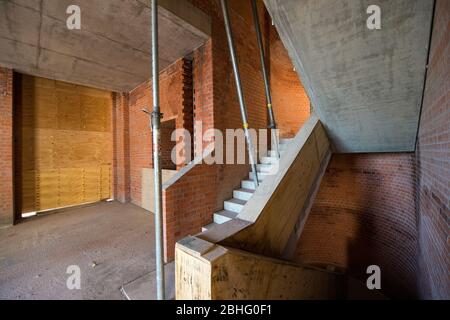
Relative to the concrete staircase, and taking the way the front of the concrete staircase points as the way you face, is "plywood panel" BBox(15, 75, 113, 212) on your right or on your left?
on your right

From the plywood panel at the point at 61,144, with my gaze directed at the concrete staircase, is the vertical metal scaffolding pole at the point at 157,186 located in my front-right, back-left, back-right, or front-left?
front-right

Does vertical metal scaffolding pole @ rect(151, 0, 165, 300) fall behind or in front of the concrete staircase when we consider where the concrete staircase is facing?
in front

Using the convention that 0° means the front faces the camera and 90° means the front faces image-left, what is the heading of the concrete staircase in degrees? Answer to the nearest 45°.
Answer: approximately 45°

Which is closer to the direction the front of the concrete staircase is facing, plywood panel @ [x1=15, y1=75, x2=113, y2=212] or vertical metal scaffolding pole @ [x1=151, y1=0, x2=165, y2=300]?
the vertical metal scaffolding pole

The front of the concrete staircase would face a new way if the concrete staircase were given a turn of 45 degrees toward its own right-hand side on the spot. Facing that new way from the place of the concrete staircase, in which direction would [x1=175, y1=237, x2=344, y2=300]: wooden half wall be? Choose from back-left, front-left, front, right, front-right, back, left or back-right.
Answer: left
